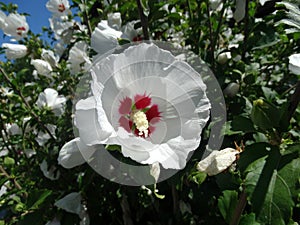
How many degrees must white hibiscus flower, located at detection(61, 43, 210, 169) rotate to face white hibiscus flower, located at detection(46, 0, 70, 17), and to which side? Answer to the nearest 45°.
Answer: approximately 180°

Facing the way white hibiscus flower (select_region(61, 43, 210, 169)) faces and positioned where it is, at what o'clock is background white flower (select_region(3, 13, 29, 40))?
The background white flower is roughly at 5 o'clock from the white hibiscus flower.

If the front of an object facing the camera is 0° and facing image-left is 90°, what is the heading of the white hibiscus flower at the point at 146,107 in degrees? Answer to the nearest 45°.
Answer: approximately 0°

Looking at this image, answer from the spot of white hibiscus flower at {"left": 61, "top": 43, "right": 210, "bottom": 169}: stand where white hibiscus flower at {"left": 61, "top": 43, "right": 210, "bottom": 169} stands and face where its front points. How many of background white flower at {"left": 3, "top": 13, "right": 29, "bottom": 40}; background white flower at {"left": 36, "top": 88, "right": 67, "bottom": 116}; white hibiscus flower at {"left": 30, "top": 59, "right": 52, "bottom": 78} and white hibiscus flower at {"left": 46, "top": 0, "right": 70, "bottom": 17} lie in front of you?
0
